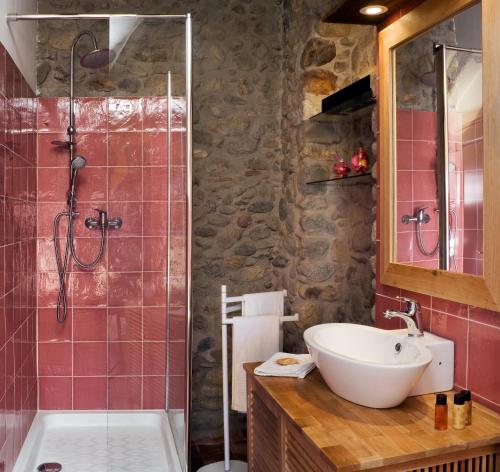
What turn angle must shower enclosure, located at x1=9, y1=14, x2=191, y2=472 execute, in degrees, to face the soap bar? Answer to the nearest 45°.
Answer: approximately 45° to its left

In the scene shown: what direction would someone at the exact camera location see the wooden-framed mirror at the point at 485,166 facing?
facing the viewer and to the left of the viewer

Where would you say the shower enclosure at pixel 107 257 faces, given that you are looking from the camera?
facing the viewer

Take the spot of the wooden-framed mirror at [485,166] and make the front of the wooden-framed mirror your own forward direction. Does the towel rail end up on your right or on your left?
on your right

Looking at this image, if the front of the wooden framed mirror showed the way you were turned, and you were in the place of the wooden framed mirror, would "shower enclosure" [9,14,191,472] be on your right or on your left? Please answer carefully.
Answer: on your right

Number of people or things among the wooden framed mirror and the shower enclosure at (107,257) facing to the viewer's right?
0

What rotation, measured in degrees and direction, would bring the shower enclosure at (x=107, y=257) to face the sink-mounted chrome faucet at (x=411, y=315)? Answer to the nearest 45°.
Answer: approximately 45° to its left

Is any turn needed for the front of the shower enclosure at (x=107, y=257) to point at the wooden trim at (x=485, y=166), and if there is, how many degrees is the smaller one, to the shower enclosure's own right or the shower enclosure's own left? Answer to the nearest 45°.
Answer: approximately 45° to the shower enclosure's own left

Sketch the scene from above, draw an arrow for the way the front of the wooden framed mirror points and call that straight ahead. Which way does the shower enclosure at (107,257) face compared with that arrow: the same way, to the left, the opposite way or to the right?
to the left

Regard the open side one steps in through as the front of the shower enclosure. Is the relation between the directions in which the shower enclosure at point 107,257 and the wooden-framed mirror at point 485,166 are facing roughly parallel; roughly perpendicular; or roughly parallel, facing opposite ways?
roughly perpendicular

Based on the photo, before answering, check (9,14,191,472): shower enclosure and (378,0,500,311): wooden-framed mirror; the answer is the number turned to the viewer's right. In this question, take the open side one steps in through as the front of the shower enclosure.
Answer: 0
